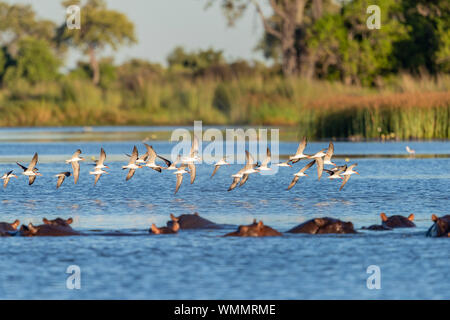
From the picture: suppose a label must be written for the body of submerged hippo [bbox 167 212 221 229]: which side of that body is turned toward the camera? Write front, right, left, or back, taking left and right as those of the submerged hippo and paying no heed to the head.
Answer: left

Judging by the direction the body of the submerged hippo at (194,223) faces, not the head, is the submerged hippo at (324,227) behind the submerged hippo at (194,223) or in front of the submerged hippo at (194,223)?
behind

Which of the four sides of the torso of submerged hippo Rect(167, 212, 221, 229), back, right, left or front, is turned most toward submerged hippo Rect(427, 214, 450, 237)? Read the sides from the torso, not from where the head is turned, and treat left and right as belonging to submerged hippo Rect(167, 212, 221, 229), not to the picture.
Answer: back
